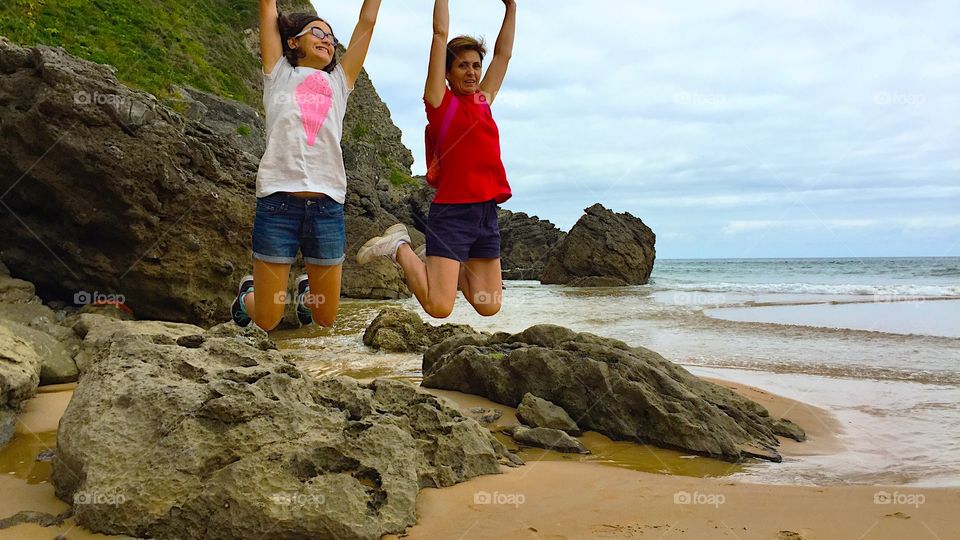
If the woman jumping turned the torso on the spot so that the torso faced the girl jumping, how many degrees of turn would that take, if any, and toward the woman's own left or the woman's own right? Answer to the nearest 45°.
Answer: approximately 90° to the woman's own right

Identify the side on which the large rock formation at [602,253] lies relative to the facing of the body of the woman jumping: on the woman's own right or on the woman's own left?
on the woman's own left

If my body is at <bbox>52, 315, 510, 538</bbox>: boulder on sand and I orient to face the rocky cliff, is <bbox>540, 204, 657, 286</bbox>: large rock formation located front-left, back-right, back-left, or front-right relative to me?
front-right

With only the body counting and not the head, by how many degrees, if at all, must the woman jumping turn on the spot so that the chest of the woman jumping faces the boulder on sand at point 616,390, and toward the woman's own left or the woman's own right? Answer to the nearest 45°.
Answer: approximately 90° to the woman's own left

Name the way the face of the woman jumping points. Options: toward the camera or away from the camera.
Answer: toward the camera

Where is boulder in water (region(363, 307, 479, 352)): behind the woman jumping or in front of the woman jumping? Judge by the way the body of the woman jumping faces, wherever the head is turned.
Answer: behind

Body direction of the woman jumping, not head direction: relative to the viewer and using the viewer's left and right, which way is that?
facing the viewer and to the right of the viewer
